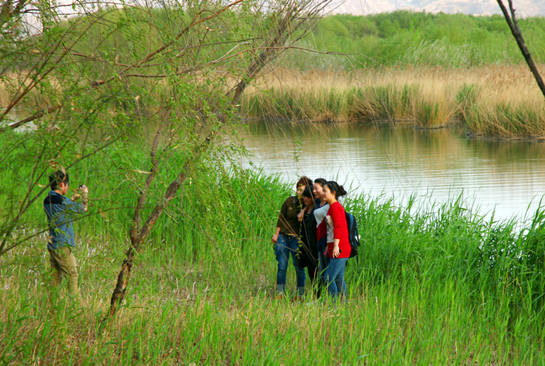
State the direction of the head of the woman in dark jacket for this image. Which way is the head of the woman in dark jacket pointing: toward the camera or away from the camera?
toward the camera

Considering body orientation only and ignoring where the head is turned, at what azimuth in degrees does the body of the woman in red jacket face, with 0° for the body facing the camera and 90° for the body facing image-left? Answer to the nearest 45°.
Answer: approximately 90°

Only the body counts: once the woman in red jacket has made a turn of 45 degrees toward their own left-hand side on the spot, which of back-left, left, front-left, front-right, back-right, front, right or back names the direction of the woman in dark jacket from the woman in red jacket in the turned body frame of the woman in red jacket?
right

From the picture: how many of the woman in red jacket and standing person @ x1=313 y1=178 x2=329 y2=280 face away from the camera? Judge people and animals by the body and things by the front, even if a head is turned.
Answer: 0

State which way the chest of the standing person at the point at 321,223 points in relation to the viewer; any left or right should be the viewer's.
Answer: facing the viewer and to the left of the viewer
